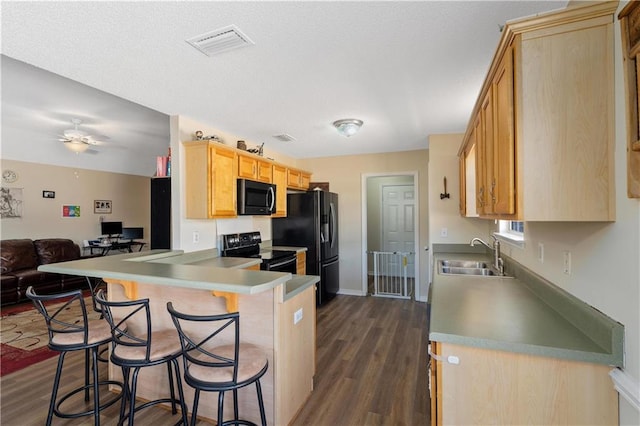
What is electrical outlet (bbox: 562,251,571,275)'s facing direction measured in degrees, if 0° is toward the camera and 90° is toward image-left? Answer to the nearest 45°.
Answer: approximately 45°

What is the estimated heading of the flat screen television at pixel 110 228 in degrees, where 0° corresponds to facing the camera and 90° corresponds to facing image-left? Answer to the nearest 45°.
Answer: approximately 0°

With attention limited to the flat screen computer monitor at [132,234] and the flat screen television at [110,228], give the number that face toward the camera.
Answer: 2

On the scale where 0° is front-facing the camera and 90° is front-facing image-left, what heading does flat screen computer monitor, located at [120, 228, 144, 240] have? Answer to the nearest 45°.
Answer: approximately 0°

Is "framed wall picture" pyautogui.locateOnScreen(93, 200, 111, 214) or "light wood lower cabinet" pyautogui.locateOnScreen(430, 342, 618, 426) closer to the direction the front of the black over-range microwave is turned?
the light wood lower cabinet

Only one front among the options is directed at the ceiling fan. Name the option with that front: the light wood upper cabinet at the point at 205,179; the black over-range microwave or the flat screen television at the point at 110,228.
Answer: the flat screen television
